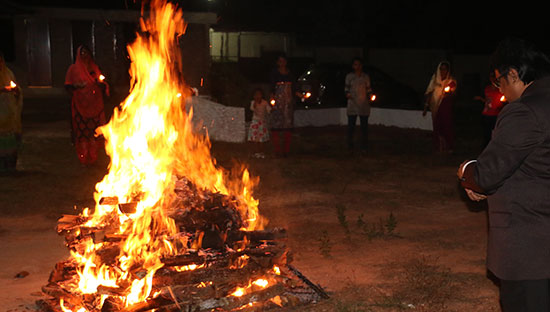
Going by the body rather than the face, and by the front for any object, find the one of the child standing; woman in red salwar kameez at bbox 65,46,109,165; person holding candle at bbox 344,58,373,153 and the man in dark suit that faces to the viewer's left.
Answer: the man in dark suit

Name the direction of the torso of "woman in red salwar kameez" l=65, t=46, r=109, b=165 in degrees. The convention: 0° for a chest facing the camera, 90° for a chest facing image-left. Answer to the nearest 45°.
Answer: approximately 315°

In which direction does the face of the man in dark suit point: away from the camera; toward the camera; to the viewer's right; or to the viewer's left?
to the viewer's left

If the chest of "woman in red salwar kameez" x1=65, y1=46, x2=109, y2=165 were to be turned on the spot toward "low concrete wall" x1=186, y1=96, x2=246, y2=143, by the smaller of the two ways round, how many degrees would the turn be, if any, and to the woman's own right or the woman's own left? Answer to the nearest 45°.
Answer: approximately 90° to the woman's own left

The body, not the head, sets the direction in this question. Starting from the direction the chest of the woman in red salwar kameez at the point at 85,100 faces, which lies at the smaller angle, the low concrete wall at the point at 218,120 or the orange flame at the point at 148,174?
the orange flame

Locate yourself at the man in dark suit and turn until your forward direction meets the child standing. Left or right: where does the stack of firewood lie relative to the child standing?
left

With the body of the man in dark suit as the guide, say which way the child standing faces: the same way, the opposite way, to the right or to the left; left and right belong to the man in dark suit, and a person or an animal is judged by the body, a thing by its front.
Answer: to the left

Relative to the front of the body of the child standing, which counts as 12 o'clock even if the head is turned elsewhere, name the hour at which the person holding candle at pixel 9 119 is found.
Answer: The person holding candle is roughly at 2 o'clock from the child standing.

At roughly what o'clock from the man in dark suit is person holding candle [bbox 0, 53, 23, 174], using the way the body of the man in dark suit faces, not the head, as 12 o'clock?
The person holding candle is roughly at 1 o'clock from the man in dark suit.

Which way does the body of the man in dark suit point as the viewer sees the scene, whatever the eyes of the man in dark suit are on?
to the viewer's left
